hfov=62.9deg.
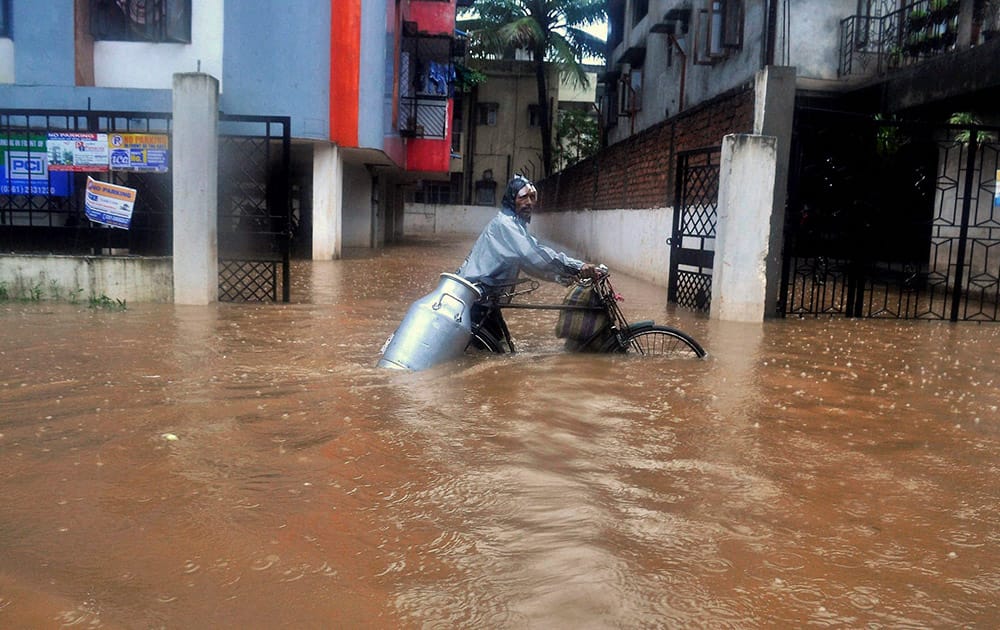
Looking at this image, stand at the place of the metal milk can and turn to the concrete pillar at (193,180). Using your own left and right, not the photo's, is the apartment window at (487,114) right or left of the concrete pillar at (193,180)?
right

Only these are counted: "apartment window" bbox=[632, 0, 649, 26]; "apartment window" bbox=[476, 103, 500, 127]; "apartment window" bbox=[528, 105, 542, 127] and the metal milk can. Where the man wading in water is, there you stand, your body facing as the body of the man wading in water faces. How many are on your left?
3

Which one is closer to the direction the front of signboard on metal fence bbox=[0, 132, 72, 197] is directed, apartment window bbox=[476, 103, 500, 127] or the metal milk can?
the metal milk can

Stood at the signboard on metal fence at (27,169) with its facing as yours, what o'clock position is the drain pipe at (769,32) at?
The drain pipe is roughly at 9 o'clock from the signboard on metal fence.

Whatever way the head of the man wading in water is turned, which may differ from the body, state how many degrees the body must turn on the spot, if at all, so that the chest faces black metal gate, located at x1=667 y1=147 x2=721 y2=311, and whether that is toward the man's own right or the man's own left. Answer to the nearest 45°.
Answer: approximately 45° to the man's own left

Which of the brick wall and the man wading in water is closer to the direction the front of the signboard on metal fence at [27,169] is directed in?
the man wading in water

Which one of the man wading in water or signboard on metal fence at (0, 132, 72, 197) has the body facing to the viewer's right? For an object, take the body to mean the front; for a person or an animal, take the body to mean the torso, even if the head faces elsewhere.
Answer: the man wading in water

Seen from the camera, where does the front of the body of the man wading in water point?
to the viewer's right

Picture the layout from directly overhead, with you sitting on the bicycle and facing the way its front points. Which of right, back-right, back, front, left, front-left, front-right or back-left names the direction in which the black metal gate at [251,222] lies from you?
back-left

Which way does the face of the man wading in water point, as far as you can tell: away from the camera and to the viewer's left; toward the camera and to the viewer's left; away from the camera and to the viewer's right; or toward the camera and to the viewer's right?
toward the camera and to the viewer's right

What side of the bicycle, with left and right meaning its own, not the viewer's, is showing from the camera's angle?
right

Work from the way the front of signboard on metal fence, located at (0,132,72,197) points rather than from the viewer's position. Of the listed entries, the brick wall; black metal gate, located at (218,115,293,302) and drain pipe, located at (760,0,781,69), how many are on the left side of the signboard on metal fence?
3

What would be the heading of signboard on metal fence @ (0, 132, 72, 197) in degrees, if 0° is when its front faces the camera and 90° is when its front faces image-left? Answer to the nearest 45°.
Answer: approximately 0°

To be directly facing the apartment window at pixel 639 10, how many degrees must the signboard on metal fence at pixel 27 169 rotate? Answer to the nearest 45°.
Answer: approximately 135° to its left
